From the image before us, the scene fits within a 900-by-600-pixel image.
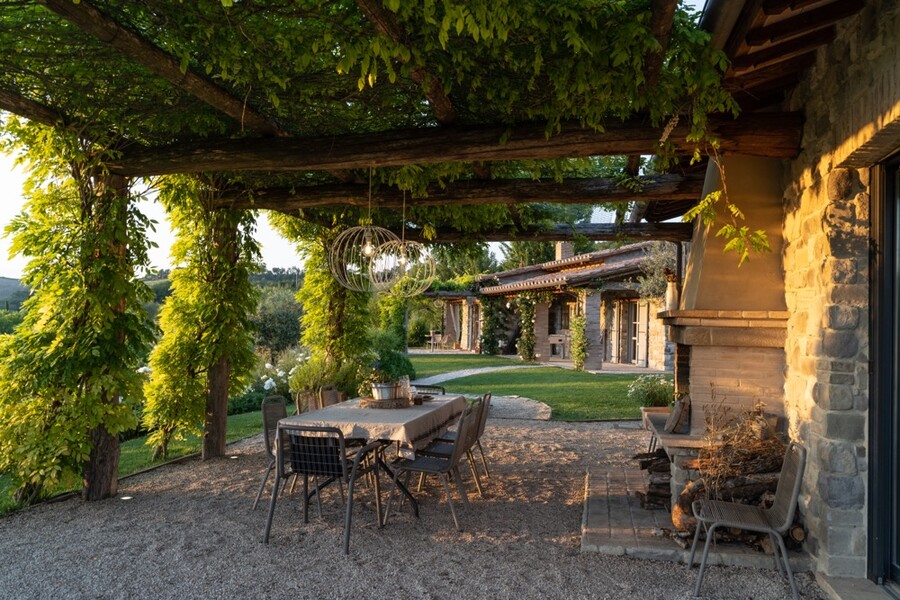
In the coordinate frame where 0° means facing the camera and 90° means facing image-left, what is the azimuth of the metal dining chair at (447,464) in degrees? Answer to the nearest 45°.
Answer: approximately 90°

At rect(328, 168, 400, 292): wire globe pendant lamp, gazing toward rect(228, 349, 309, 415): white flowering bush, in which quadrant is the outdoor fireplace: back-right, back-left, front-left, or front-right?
back-right

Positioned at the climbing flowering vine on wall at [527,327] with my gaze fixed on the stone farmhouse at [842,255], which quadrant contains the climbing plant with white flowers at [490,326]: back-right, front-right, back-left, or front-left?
back-right

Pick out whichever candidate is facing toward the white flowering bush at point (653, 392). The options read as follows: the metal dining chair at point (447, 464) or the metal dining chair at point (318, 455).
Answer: the metal dining chair at point (318, 455)

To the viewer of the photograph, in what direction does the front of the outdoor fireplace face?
facing to the left of the viewer

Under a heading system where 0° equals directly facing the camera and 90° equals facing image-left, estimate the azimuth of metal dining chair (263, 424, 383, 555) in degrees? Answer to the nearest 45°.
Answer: approximately 225°

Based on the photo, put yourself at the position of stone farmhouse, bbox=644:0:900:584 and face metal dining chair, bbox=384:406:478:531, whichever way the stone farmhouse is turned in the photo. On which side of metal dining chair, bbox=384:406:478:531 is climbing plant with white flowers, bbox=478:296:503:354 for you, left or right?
right

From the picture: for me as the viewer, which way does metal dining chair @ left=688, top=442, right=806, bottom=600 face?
facing to the left of the viewer

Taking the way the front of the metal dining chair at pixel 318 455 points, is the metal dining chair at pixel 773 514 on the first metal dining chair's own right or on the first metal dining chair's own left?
on the first metal dining chair's own right

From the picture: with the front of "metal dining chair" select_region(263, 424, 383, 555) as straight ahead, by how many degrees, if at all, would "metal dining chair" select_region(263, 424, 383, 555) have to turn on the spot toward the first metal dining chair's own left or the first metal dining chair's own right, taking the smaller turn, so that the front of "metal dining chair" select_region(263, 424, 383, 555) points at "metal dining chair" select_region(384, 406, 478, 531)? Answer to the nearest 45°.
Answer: approximately 45° to the first metal dining chair's own right

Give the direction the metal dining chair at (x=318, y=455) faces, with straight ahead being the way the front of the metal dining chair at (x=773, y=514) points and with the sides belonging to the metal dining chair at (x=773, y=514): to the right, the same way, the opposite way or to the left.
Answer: to the right

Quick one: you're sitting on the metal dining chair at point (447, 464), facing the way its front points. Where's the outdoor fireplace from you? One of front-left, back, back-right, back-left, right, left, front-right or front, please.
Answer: back

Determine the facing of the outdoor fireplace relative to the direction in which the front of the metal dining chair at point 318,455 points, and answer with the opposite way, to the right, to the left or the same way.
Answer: to the left
